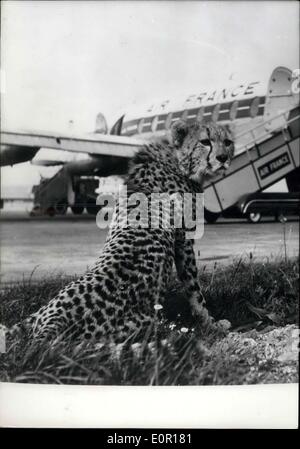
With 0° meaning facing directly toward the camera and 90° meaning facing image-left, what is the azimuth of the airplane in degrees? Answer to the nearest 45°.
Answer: approximately 135°

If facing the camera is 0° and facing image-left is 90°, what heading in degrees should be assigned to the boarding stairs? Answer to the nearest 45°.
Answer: approximately 90°
